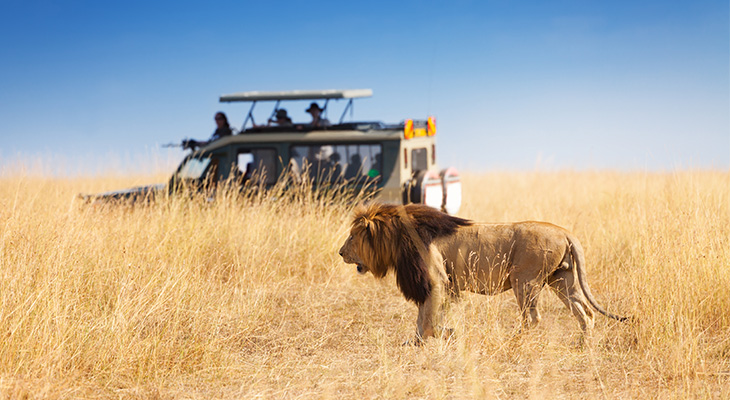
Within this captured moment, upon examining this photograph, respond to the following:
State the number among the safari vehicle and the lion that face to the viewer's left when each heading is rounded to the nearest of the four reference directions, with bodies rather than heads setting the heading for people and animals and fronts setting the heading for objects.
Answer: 2

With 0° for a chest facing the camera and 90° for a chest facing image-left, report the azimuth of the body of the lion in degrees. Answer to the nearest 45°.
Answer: approximately 90°

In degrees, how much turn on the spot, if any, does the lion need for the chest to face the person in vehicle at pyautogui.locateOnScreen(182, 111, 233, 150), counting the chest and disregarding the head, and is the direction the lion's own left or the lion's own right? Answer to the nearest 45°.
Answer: approximately 45° to the lion's own right

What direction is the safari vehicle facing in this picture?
to the viewer's left
